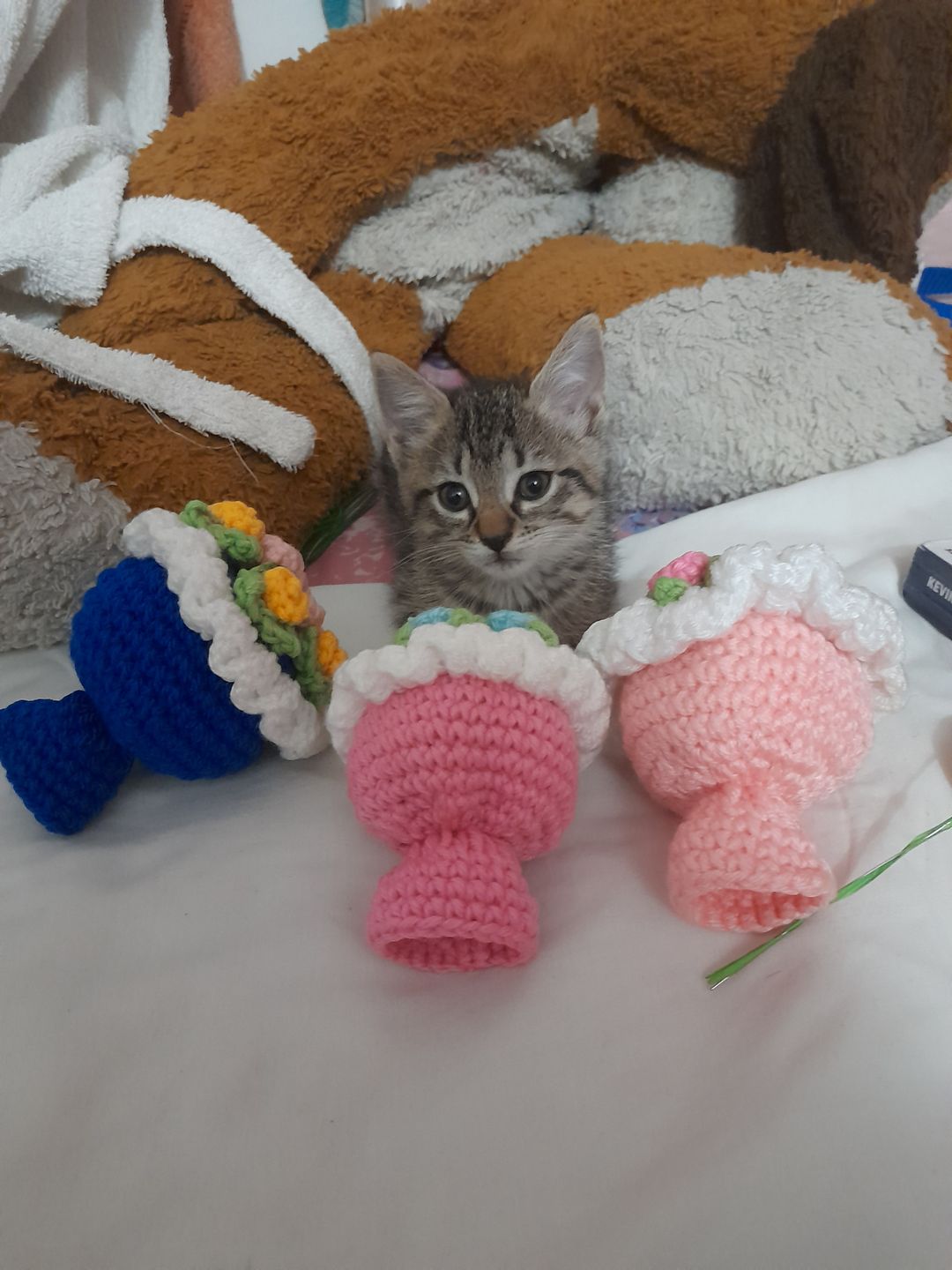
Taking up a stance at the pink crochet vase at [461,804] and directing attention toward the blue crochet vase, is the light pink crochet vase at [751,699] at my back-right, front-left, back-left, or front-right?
back-right

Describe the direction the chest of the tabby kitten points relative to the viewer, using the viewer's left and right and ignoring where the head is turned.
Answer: facing the viewer
